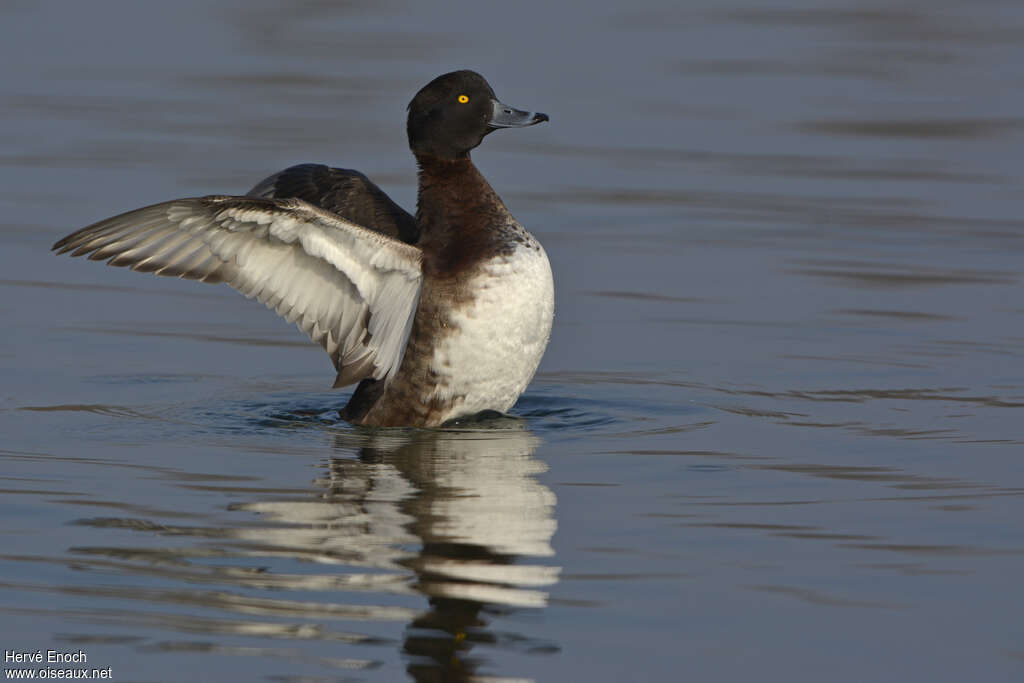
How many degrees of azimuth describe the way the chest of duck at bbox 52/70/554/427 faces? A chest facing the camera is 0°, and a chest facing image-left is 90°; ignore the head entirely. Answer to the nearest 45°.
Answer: approximately 270°
